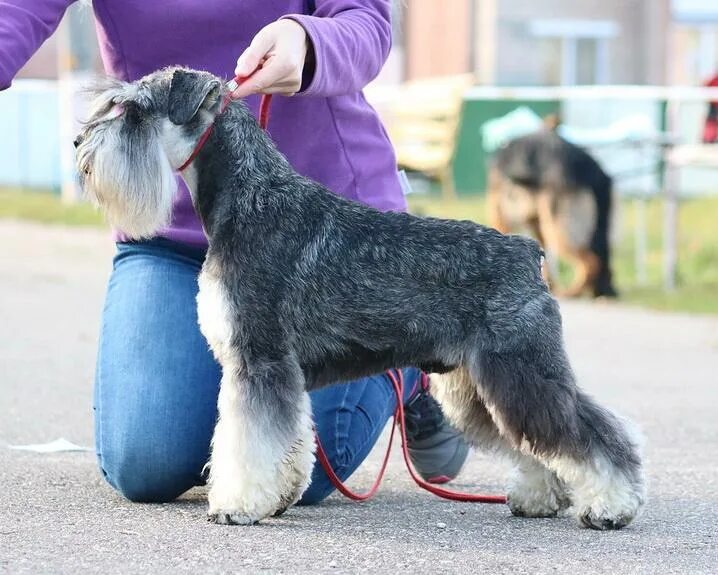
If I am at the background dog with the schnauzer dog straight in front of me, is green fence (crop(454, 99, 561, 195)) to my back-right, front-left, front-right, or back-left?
back-right

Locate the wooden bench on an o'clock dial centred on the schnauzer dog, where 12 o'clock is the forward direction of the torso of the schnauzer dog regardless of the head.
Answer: The wooden bench is roughly at 3 o'clock from the schnauzer dog.

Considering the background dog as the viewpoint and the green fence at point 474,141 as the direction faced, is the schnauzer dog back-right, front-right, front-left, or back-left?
back-left

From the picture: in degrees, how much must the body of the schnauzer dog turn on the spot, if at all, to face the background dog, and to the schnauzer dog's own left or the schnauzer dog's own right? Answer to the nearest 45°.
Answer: approximately 90° to the schnauzer dog's own right

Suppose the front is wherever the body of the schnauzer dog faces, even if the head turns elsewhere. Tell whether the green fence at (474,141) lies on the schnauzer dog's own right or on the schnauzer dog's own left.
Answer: on the schnauzer dog's own right

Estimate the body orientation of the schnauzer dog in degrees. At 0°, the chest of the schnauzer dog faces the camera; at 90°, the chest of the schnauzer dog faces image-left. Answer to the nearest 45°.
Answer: approximately 90°
